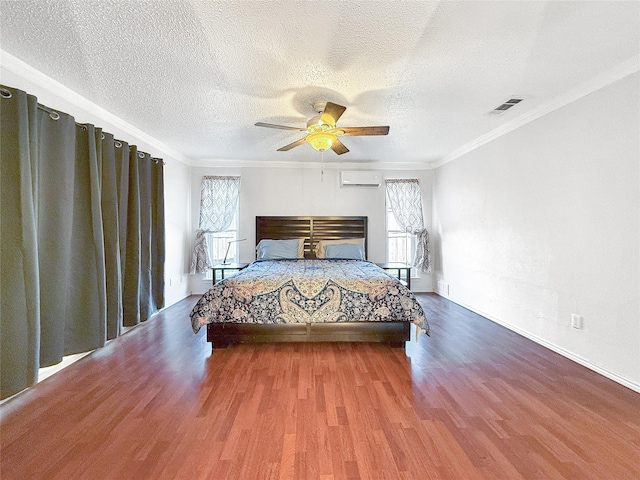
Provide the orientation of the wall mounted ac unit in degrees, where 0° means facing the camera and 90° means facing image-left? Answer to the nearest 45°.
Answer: approximately 0°

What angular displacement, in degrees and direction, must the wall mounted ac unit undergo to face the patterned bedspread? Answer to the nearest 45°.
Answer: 0° — it already faces it

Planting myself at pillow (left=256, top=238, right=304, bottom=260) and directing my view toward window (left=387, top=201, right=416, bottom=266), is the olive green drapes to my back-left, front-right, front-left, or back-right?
back-right

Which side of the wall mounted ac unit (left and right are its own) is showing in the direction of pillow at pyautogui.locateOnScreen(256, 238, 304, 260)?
right

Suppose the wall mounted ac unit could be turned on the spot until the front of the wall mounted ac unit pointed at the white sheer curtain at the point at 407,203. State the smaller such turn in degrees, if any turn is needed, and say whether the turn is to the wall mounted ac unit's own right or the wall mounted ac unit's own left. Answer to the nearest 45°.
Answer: approximately 90° to the wall mounted ac unit's own left
